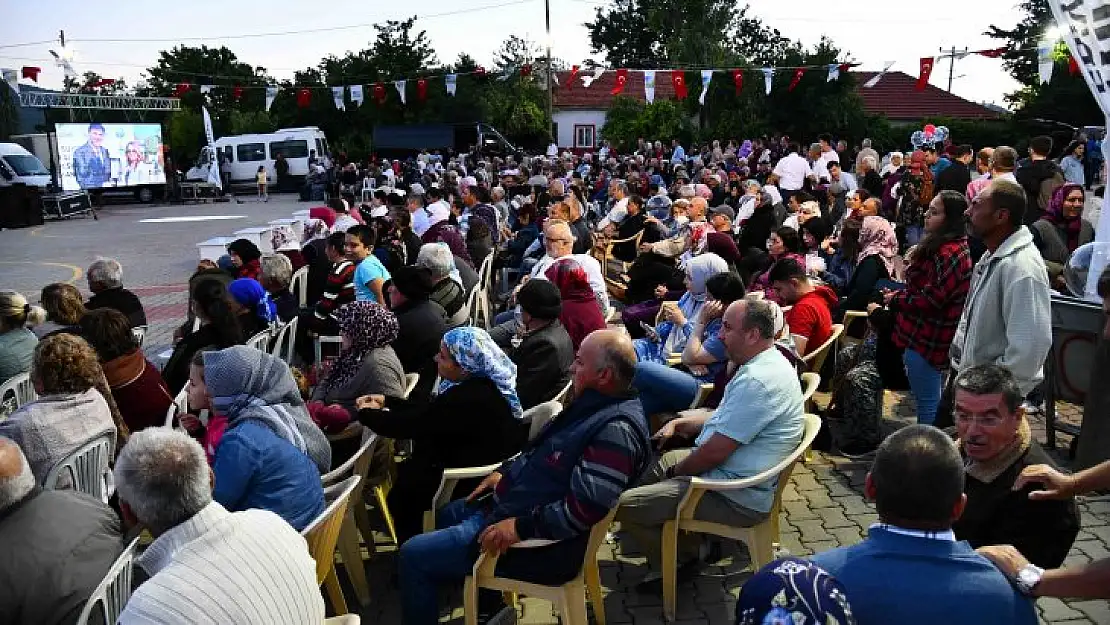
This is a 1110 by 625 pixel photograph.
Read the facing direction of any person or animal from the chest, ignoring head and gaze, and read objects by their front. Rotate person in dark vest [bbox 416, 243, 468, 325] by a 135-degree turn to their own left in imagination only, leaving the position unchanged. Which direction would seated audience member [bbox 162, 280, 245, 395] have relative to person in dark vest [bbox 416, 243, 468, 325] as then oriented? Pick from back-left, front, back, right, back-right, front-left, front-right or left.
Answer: front-right

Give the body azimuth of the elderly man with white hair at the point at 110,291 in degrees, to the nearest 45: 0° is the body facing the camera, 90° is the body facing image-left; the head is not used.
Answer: approximately 135°

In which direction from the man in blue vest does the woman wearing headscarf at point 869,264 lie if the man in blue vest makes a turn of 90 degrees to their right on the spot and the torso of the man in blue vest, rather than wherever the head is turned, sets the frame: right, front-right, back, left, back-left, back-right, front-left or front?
front-right

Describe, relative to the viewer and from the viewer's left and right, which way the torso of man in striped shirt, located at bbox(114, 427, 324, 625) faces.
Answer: facing away from the viewer and to the left of the viewer

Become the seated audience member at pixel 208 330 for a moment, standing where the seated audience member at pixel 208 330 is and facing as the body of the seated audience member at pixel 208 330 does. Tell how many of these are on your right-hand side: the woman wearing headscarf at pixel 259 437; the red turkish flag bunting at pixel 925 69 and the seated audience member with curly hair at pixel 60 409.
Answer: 1

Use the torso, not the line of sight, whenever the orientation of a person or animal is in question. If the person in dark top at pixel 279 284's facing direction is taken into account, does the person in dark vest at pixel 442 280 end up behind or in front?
behind

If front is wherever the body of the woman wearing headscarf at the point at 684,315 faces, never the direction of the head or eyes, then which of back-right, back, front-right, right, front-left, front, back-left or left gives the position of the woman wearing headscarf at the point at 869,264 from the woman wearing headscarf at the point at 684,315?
back-right

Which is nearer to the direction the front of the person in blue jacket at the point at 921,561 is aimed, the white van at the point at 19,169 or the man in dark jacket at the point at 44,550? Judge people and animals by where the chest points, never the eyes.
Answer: the white van

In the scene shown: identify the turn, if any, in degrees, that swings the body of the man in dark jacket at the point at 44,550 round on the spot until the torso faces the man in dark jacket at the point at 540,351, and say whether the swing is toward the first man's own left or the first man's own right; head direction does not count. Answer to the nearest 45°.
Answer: approximately 90° to the first man's own right

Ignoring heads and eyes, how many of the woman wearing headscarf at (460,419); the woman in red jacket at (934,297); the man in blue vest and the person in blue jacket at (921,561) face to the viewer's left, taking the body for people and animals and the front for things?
3

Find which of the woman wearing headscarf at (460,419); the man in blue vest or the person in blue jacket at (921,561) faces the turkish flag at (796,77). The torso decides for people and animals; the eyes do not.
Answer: the person in blue jacket

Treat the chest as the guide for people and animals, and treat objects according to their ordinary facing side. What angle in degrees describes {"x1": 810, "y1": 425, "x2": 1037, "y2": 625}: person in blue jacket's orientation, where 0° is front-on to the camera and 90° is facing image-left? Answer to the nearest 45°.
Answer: approximately 180°

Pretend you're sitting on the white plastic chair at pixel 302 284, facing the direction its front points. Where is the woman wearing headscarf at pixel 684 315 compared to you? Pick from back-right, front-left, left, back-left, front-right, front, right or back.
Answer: back

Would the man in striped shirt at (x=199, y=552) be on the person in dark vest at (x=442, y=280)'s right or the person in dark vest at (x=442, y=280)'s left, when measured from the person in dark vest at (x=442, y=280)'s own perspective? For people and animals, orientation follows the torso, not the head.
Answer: on their left

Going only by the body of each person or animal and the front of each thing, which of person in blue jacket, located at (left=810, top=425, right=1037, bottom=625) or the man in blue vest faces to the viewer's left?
the man in blue vest

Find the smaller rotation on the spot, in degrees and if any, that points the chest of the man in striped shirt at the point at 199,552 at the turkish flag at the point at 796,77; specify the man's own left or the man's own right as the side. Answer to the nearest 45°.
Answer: approximately 90° to the man's own right

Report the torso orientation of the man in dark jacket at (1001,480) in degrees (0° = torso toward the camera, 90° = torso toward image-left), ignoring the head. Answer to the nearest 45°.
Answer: approximately 45°

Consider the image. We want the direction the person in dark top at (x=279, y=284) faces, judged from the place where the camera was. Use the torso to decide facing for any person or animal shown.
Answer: facing away from the viewer and to the left of the viewer

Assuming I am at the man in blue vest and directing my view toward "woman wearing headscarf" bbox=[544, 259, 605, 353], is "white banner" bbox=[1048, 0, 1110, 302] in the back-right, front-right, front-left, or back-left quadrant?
front-right

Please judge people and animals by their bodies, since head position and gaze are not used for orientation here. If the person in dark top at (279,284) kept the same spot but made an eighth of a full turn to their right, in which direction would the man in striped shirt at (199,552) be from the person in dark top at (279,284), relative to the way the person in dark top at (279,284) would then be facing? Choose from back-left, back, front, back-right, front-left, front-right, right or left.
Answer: back
